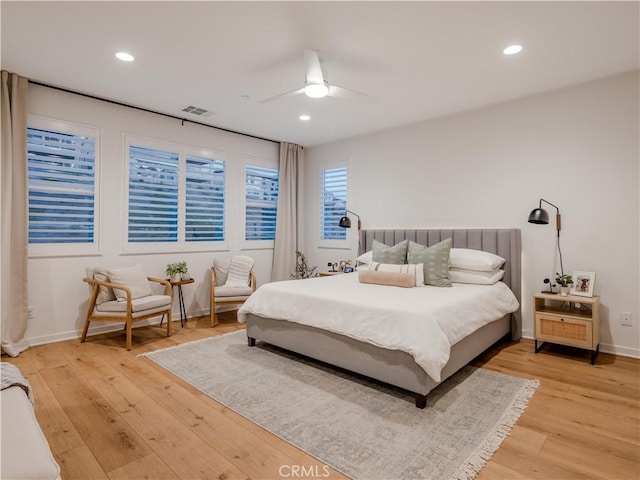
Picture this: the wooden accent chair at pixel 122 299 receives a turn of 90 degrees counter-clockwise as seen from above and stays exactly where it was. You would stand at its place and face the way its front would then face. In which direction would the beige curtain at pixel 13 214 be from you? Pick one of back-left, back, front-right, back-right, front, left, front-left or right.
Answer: back-left

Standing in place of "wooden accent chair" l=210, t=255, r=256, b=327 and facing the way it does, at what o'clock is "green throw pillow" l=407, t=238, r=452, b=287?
The green throw pillow is roughly at 10 o'clock from the wooden accent chair.

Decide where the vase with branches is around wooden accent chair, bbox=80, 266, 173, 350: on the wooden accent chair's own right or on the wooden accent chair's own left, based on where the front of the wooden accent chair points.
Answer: on the wooden accent chair's own left

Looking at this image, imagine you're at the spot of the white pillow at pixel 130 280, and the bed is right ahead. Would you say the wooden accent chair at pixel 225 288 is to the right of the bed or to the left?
left

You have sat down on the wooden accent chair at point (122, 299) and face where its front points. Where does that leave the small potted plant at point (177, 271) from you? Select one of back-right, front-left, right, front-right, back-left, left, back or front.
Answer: left

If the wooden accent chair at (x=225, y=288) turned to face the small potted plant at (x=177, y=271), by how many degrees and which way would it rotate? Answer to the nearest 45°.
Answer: approximately 90° to its right

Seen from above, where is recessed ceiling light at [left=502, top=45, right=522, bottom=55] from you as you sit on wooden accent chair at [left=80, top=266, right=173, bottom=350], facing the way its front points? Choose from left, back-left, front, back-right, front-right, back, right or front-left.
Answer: front

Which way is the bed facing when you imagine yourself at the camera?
facing the viewer and to the left of the viewer

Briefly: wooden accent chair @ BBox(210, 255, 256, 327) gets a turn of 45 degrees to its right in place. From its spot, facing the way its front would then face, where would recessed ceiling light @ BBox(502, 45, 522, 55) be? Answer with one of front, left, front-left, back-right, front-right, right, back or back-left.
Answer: left

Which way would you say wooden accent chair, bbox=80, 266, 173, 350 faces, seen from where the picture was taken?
facing the viewer and to the right of the viewer

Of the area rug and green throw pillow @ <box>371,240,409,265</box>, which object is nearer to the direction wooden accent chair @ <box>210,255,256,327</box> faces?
the area rug

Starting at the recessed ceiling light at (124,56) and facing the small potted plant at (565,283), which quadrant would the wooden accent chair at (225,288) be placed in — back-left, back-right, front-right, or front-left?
front-left

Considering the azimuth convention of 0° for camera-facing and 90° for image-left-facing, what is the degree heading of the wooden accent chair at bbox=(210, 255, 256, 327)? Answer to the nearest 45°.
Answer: approximately 0°
